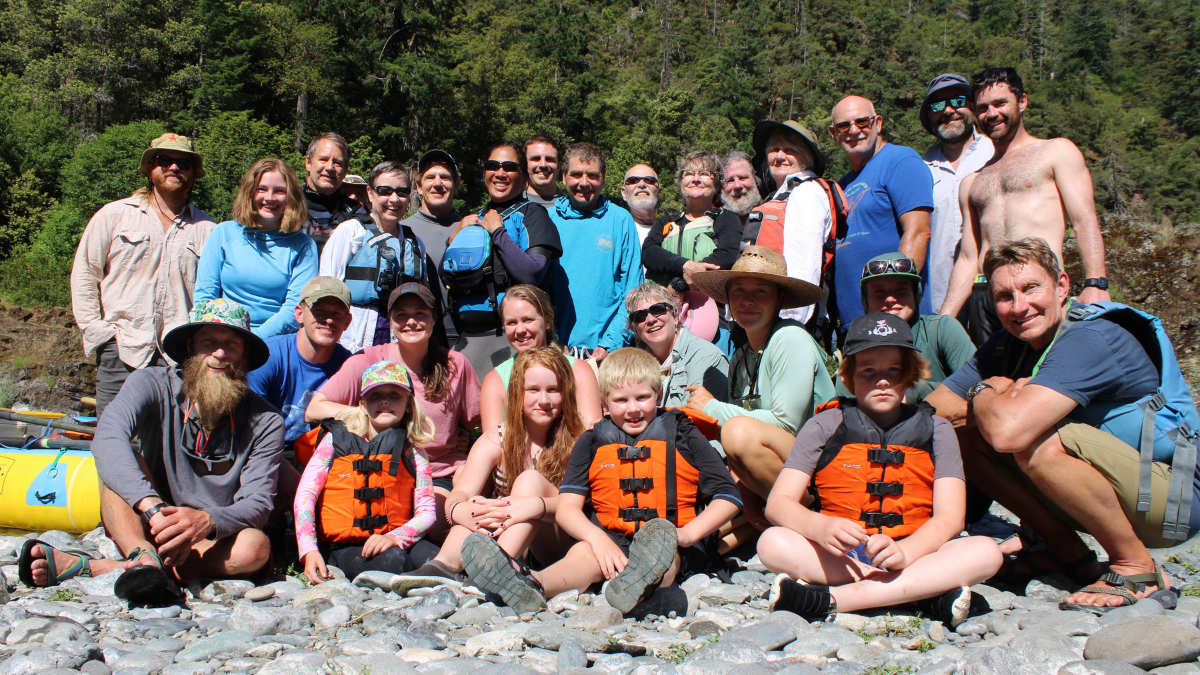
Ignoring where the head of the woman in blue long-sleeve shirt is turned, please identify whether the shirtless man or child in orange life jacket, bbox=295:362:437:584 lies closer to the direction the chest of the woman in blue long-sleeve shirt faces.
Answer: the child in orange life jacket

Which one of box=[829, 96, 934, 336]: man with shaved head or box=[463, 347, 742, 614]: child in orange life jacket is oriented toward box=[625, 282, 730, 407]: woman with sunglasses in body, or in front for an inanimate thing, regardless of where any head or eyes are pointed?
the man with shaved head

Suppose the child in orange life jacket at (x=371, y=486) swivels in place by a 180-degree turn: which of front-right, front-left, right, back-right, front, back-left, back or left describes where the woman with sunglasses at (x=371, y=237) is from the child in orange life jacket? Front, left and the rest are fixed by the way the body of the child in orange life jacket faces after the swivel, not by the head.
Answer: front

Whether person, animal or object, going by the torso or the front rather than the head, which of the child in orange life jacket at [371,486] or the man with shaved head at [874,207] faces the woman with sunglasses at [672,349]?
the man with shaved head

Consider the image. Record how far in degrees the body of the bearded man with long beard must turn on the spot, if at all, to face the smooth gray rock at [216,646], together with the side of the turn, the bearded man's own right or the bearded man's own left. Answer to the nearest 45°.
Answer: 0° — they already face it

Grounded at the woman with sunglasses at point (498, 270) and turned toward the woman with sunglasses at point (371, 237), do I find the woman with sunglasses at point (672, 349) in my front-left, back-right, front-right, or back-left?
back-left

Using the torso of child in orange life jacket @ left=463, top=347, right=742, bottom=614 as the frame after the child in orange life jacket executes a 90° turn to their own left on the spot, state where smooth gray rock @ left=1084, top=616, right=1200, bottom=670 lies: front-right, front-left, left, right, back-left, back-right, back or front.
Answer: front-right
